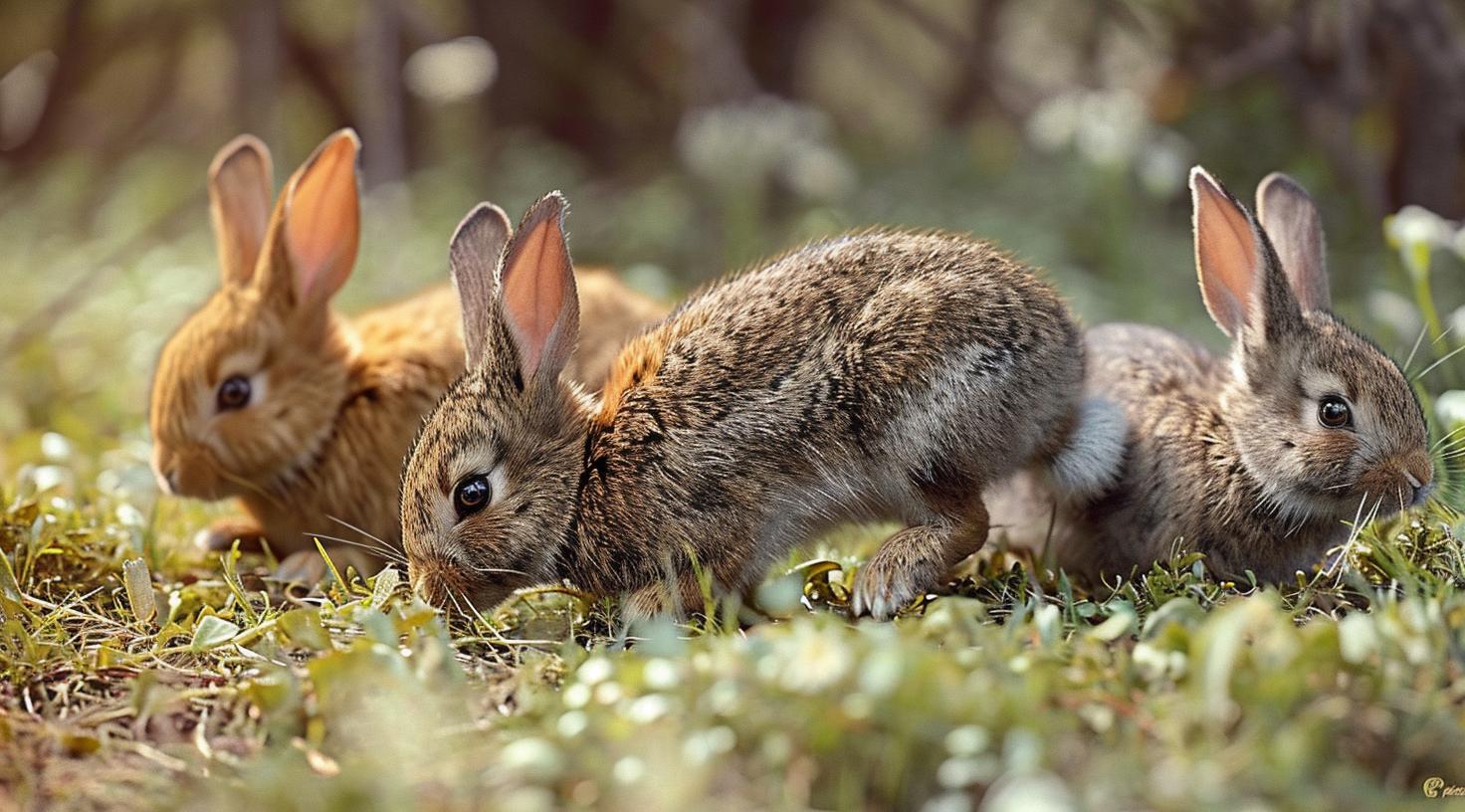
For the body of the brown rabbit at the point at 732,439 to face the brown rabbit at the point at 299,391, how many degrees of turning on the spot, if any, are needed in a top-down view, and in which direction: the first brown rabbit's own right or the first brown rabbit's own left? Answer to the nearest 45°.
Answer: approximately 45° to the first brown rabbit's own right

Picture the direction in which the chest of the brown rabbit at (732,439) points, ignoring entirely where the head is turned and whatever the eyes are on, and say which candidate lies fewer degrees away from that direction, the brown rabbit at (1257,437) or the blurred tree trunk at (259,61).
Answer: the blurred tree trunk

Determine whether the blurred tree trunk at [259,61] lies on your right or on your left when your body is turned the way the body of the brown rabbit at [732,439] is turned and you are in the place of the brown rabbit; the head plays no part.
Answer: on your right

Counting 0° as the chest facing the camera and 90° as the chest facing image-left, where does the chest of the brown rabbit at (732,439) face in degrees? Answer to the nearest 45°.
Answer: approximately 90°

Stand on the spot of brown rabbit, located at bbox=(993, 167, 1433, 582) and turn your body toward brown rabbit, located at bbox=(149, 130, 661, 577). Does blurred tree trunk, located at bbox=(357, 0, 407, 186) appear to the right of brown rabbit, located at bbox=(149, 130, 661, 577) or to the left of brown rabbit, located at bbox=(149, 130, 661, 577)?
right

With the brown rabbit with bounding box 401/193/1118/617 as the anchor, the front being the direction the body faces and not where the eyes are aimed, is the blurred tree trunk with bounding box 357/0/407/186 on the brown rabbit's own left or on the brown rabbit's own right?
on the brown rabbit's own right

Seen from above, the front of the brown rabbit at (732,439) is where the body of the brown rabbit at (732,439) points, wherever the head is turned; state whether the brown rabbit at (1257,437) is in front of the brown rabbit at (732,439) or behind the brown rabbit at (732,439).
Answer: behind
